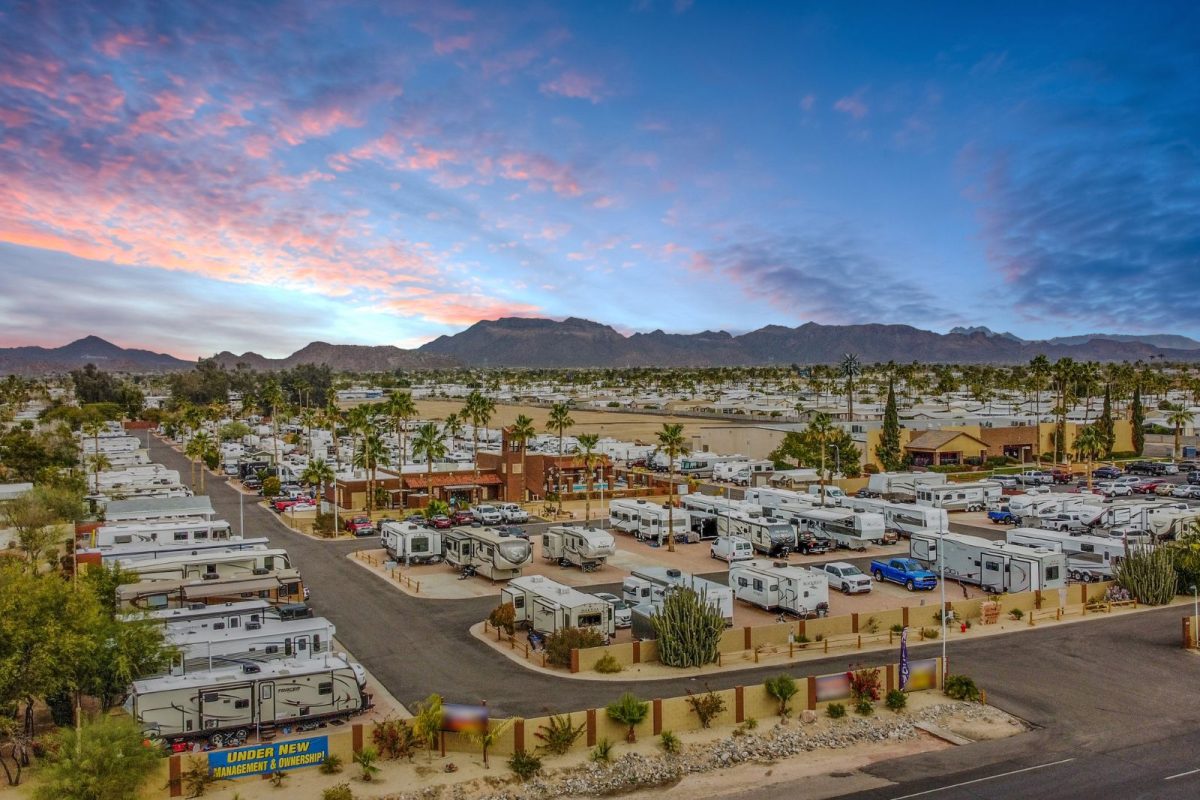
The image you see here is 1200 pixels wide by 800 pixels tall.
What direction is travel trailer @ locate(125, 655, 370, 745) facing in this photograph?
to the viewer's right

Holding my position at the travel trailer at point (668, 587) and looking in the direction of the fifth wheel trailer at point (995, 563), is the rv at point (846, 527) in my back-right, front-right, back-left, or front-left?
front-left

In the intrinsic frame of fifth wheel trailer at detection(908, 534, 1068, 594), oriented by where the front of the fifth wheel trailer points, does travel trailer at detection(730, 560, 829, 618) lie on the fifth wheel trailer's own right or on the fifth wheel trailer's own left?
on the fifth wheel trailer's own left

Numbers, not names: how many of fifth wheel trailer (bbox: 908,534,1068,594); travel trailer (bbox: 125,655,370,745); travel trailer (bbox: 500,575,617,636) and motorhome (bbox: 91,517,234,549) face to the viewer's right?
2

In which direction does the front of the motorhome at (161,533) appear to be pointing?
to the viewer's right

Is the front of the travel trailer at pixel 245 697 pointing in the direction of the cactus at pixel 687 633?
yes

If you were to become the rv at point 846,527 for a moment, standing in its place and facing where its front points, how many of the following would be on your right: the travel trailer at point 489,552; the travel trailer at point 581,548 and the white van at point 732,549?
3

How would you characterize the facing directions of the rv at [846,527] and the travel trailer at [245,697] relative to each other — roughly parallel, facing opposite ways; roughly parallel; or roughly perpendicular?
roughly perpendicular

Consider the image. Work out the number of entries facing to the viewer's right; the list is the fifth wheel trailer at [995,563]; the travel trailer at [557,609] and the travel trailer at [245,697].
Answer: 1

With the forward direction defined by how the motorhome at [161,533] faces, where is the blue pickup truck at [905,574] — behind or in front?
in front

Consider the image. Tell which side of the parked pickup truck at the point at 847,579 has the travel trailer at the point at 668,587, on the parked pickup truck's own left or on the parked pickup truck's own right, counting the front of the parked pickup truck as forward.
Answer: on the parked pickup truck's own right

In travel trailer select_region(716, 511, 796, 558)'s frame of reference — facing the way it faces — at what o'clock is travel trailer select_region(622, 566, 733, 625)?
travel trailer select_region(622, 566, 733, 625) is roughly at 2 o'clock from travel trailer select_region(716, 511, 796, 558).

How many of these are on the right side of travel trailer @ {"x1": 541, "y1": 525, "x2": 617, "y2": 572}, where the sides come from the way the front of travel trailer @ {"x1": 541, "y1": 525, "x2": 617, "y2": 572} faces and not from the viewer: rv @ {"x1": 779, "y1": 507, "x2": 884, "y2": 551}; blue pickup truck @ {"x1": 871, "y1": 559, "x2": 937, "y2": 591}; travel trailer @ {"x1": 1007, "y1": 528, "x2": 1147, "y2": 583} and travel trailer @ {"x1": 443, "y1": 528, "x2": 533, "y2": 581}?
1

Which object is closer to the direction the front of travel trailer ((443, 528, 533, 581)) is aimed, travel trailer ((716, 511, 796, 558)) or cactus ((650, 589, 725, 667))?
the cactus

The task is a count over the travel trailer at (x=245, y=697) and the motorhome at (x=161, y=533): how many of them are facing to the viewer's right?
2

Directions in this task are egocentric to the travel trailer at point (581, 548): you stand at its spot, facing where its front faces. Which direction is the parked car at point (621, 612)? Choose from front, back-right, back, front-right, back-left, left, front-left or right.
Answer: front-right

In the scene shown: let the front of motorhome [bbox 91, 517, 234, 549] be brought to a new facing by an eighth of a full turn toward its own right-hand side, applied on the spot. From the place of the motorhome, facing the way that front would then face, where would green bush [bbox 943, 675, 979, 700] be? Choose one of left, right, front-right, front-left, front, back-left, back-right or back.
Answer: front

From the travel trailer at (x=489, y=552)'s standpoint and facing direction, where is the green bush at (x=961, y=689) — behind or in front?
in front

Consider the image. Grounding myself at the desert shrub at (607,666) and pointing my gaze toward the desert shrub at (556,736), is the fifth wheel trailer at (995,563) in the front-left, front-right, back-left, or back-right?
back-left
